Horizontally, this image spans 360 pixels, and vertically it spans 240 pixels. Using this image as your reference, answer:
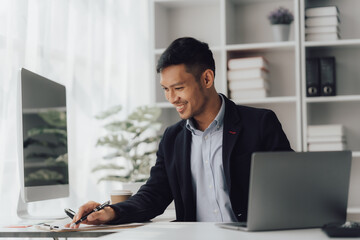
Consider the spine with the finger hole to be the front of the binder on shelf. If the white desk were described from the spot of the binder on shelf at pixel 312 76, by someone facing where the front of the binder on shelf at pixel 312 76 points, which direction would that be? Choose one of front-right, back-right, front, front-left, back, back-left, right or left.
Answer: front

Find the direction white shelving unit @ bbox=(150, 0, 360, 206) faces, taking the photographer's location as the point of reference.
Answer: facing the viewer

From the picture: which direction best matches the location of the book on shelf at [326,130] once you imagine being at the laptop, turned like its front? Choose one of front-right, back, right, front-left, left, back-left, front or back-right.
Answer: front-right

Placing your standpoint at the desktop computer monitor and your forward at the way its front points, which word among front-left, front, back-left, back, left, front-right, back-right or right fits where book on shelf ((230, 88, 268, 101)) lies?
front-left

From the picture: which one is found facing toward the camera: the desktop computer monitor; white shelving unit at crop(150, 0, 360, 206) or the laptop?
the white shelving unit

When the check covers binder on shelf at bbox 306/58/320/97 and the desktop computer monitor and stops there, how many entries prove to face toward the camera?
1

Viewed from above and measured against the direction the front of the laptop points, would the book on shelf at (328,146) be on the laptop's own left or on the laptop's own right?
on the laptop's own right

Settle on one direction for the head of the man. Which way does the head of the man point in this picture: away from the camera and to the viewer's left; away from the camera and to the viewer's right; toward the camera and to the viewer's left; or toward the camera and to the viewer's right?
toward the camera and to the viewer's left

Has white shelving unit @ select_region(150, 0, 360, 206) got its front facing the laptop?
yes

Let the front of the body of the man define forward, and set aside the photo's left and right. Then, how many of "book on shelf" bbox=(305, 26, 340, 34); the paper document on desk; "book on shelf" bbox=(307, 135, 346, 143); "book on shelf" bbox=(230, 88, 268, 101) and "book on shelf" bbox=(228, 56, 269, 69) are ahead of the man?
1
